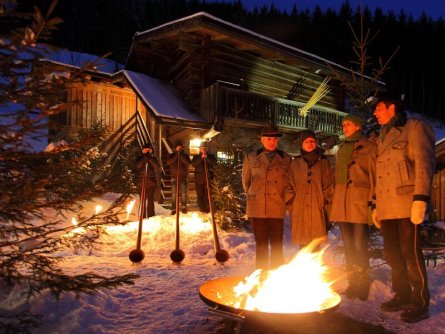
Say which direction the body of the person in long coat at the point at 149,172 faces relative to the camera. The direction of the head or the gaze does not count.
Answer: toward the camera

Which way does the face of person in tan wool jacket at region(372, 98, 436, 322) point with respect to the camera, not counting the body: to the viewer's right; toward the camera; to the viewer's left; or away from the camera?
to the viewer's left

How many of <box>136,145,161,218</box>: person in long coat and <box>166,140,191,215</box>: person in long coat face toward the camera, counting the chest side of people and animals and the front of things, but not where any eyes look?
2

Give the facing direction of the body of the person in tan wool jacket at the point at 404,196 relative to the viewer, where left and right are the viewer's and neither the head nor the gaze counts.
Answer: facing the viewer and to the left of the viewer

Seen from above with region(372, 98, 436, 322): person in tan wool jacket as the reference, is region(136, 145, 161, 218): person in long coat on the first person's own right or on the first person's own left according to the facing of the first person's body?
on the first person's own right

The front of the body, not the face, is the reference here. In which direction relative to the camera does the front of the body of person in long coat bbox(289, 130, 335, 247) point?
toward the camera

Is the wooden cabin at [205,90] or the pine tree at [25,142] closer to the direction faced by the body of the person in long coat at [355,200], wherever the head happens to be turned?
the pine tree

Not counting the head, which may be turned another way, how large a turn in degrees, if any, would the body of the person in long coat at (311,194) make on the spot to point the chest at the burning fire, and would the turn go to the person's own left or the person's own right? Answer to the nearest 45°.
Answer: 0° — they already face it

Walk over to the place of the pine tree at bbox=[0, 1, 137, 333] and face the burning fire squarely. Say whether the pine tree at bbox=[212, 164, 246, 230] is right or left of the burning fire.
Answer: left
